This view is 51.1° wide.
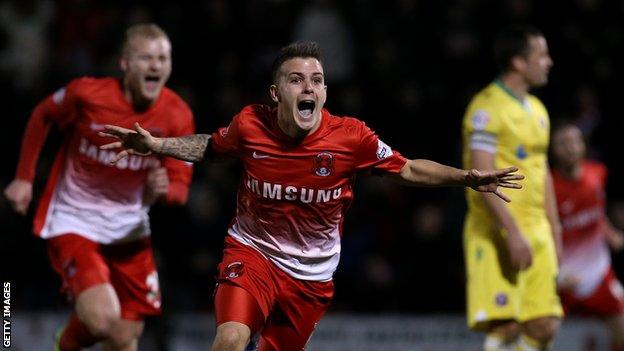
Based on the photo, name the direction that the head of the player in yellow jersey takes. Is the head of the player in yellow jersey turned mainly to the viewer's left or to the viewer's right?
to the viewer's right

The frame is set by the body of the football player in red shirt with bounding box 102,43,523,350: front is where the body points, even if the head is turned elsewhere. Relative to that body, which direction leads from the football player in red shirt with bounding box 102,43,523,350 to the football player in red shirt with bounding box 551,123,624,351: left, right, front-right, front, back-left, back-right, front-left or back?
back-left

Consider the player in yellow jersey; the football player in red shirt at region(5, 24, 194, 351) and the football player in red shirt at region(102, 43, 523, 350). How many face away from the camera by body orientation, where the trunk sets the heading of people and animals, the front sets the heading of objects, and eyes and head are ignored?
0

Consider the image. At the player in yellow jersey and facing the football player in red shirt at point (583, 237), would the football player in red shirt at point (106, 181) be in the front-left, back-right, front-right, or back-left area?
back-left

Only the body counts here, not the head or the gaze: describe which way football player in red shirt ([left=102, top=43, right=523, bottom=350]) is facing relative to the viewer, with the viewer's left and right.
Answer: facing the viewer

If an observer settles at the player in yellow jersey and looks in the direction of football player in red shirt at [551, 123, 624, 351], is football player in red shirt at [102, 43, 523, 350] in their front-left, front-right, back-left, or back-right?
back-left

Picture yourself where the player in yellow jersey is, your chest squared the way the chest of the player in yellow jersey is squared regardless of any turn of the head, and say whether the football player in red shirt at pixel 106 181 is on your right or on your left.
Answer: on your right

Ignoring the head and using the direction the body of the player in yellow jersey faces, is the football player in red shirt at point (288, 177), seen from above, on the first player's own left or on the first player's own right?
on the first player's own right

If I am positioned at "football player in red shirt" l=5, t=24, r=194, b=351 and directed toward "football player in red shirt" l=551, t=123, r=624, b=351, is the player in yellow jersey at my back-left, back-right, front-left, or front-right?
front-right

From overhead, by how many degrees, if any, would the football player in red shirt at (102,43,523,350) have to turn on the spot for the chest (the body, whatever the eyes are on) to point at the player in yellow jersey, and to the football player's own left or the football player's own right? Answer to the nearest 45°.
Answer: approximately 135° to the football player's own left

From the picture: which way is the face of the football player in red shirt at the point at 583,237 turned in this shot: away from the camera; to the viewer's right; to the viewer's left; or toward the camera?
toward the camera

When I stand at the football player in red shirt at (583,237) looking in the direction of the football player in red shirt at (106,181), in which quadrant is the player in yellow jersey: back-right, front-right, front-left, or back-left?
front-left

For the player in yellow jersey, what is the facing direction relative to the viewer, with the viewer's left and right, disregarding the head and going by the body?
facing the viewer and to the right of the viewer
